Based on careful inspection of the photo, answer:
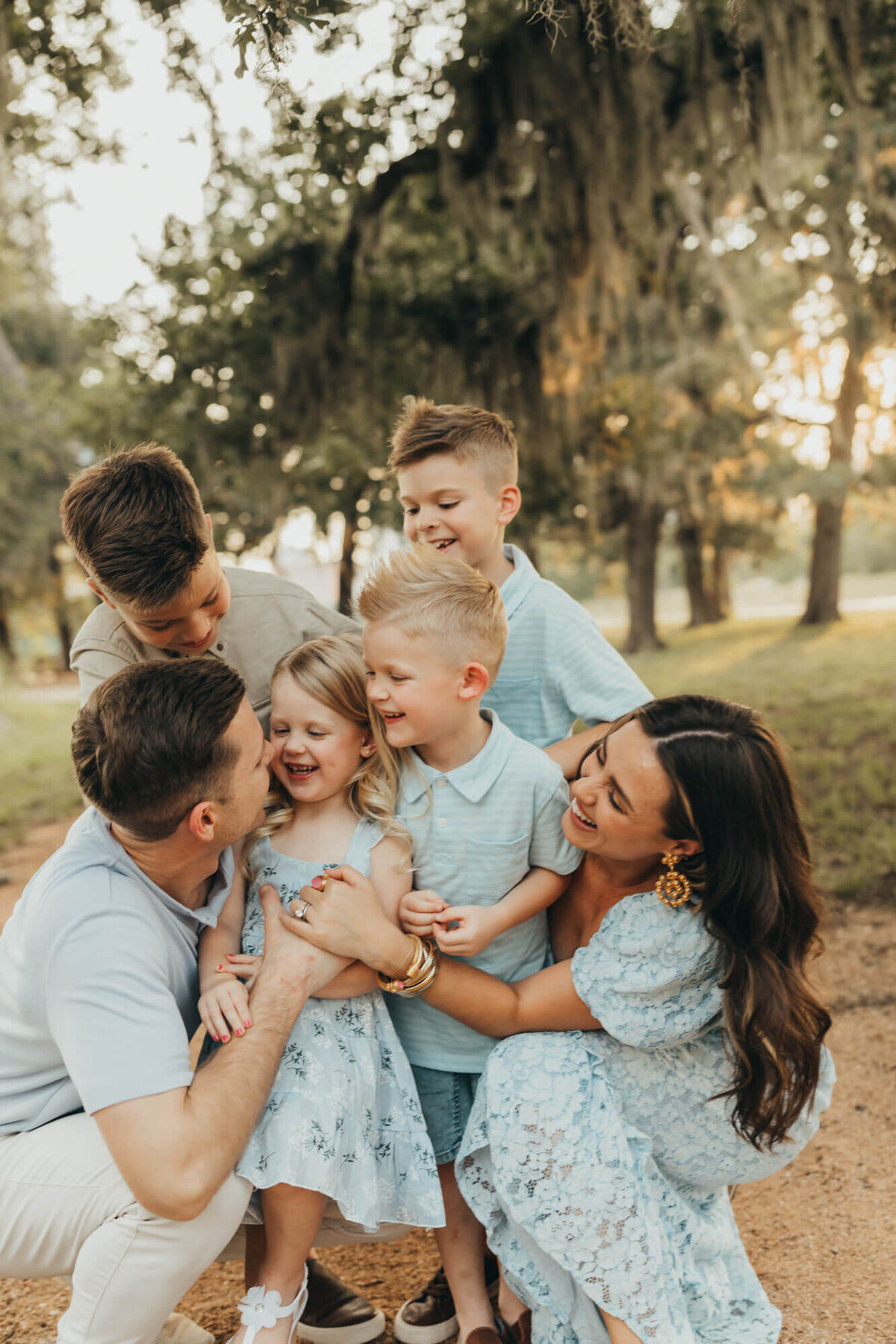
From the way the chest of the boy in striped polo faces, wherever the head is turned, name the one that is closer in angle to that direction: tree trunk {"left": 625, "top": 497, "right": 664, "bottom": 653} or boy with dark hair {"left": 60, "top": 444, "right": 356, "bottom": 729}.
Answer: the boy with dark hair

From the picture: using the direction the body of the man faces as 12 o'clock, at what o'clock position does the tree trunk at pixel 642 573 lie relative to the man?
The tree trunk is roughly at 10 o'clock from the man.

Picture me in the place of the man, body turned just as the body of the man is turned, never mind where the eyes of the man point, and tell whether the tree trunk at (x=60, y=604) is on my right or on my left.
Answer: on my left

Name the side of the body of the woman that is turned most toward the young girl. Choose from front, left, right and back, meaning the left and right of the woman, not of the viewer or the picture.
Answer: front

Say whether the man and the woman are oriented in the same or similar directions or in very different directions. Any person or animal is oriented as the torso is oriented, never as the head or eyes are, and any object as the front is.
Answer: very different directions

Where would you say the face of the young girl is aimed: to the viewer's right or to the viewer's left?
to the viewer's left

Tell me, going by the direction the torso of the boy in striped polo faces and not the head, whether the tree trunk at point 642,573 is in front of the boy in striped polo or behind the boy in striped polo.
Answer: behind

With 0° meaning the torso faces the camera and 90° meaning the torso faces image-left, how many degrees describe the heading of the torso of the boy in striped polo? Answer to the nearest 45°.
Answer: approximately 45°

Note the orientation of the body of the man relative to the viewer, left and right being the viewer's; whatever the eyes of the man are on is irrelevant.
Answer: facing to the right of the viewer

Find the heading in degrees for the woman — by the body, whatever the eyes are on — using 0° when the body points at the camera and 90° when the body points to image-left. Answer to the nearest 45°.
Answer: approximately 90°

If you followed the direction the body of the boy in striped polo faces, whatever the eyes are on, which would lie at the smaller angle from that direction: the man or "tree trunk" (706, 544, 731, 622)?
the man

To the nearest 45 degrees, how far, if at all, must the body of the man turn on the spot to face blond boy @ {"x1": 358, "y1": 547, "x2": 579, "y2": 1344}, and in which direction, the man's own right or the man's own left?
0° — they already face them

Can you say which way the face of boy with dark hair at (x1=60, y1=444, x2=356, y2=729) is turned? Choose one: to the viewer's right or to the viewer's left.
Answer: to the viewer's right

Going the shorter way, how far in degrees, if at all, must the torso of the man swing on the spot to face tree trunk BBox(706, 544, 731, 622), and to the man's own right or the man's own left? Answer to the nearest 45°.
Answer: approximately 45° to the man's own left

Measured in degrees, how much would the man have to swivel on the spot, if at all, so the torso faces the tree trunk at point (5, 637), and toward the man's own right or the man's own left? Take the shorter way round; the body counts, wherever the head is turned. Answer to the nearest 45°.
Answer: approximately 90° to the man's own left
